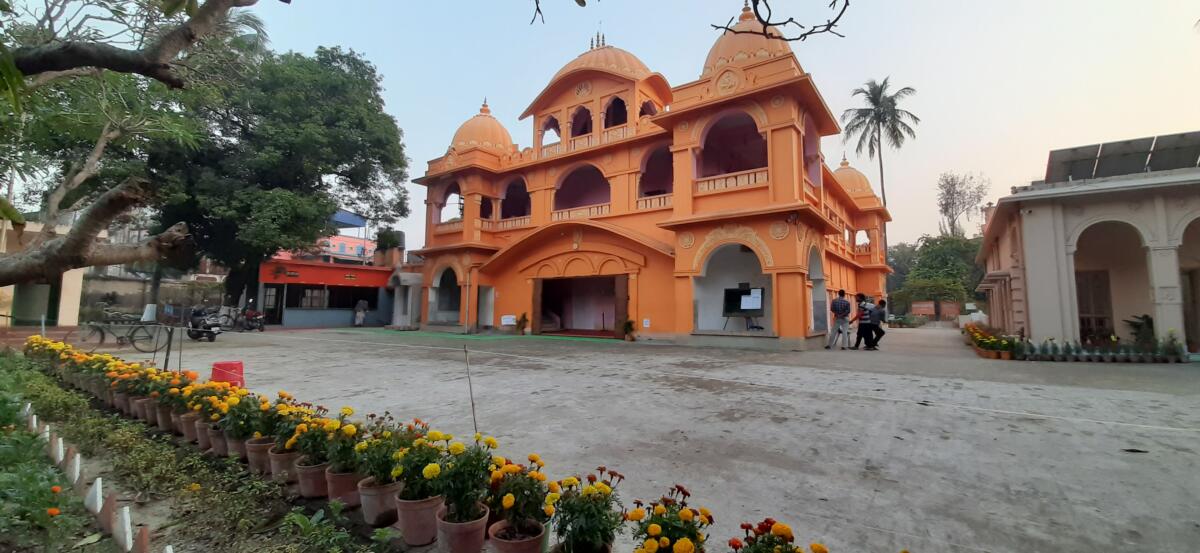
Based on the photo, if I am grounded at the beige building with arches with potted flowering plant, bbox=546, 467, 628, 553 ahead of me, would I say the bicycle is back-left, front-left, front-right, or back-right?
front-right

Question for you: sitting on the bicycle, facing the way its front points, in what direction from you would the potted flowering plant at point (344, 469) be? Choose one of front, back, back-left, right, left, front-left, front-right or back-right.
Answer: left

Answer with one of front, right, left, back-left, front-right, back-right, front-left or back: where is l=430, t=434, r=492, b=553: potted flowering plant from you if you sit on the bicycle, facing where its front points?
left

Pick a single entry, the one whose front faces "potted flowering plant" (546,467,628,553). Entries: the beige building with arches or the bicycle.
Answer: the beige building with arches

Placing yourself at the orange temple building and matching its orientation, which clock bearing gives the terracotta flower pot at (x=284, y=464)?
The terracotta flower pot is roughly at 11 o'clock from the orange temple building.

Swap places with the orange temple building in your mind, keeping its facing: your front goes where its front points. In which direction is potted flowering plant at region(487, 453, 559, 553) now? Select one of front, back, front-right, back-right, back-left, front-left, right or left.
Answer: front-left

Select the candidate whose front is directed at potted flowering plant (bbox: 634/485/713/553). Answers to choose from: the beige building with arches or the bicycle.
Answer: the beige building with arches

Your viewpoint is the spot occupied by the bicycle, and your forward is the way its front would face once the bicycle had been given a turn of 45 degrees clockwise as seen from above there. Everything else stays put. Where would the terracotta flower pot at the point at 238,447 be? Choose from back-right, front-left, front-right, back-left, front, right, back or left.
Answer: back-left

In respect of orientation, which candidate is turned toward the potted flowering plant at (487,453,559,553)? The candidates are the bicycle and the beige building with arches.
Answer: the beige building with arches

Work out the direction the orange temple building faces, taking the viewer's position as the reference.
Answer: facing the viewer and to the left of the viewer

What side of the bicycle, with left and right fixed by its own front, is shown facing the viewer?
left

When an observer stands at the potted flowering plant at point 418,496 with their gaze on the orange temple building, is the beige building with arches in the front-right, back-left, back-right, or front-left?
front-right

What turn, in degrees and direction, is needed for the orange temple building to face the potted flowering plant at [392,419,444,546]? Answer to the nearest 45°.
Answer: approximately 45° to its left
